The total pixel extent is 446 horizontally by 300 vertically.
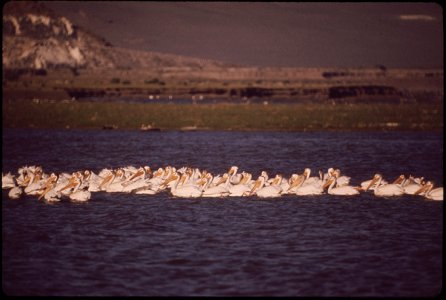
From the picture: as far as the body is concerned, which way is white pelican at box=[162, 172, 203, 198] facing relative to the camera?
to the viewer's left

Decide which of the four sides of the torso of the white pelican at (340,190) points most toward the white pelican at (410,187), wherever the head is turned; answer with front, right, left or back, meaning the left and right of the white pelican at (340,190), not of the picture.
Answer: back

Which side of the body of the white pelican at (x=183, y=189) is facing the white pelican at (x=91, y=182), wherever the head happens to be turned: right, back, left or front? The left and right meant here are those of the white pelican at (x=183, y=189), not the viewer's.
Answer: front

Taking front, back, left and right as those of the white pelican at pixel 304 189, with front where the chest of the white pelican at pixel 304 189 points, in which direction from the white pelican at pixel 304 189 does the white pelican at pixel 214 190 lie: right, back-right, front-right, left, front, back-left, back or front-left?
front

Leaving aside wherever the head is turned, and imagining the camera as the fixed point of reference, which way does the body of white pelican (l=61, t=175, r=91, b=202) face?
to the viewer's left

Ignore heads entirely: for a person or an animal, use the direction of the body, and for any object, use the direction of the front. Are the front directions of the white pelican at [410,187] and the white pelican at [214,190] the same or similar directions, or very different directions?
same or similar directions

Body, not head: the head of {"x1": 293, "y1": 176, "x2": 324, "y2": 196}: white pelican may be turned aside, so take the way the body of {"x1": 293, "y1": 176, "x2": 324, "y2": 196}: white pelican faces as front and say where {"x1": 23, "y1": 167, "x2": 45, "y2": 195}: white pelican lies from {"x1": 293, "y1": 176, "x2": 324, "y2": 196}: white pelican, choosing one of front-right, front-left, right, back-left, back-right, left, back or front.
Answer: front

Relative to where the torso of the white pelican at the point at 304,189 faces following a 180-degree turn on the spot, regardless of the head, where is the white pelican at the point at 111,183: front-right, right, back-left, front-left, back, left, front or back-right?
back

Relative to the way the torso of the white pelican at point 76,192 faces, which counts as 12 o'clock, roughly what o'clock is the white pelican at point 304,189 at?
the white pelican at point 304,189 is roughly at 6 o'clock from the white pelican at point 76,192.

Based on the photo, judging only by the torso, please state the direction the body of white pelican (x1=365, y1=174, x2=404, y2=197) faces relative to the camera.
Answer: to the viewer's left

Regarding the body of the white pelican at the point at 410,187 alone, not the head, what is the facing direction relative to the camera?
to the viewer's left

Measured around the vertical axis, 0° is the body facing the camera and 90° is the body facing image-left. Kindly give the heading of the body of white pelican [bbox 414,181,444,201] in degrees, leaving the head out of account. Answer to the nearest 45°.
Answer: approximately 90°

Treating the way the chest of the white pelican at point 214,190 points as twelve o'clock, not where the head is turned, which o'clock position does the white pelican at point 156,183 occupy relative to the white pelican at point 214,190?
the white pelican at point 156,183 is roughly at 1 o'clock from the white pelican at point 214,190.

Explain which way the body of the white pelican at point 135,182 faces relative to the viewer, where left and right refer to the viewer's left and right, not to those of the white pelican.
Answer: facing to the left of the viewer

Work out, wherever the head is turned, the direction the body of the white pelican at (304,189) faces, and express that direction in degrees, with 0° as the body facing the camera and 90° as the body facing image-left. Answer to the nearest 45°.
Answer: approximately 90°

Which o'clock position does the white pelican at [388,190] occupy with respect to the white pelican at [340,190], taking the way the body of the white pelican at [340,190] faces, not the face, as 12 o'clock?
the white pelican at [388,190] is roughly at 6 o'clock from the white pelican at [340,190].
